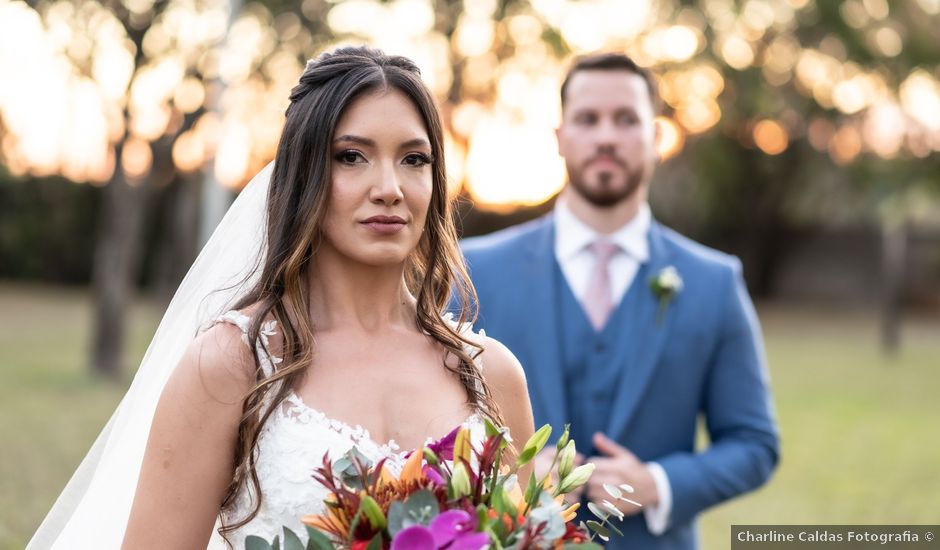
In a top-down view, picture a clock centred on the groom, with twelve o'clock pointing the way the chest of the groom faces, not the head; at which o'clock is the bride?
The bride is roughly at 1 o'clock from the groom.

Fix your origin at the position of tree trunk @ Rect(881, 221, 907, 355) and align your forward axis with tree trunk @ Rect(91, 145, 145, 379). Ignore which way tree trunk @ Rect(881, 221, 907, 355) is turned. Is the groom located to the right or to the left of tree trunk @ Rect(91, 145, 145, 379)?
left

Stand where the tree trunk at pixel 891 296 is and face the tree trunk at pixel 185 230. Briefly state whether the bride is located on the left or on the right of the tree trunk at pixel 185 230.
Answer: left

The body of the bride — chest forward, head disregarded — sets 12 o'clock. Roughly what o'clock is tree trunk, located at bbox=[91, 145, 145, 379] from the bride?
The tree trunk is roughly at 7 o'clock from the bride.

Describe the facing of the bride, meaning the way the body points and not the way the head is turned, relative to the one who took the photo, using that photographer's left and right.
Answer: facing the viewer and to the right of the viewer

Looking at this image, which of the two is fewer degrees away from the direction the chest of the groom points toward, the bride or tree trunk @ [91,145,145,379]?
the bride

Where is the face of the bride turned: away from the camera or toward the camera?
toward the camera

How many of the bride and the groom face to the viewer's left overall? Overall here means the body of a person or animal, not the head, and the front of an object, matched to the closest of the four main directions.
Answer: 0

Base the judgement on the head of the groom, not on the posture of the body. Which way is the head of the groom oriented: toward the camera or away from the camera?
toward the camera

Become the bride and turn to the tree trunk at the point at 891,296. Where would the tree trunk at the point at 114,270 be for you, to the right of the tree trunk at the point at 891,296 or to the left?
left

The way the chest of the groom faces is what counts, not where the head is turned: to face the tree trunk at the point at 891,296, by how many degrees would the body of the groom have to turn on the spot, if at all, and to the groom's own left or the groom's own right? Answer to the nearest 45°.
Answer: approximately 180°

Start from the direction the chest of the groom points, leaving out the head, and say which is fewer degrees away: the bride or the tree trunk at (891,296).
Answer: the bride

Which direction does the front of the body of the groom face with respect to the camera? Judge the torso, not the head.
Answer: toward the camera
